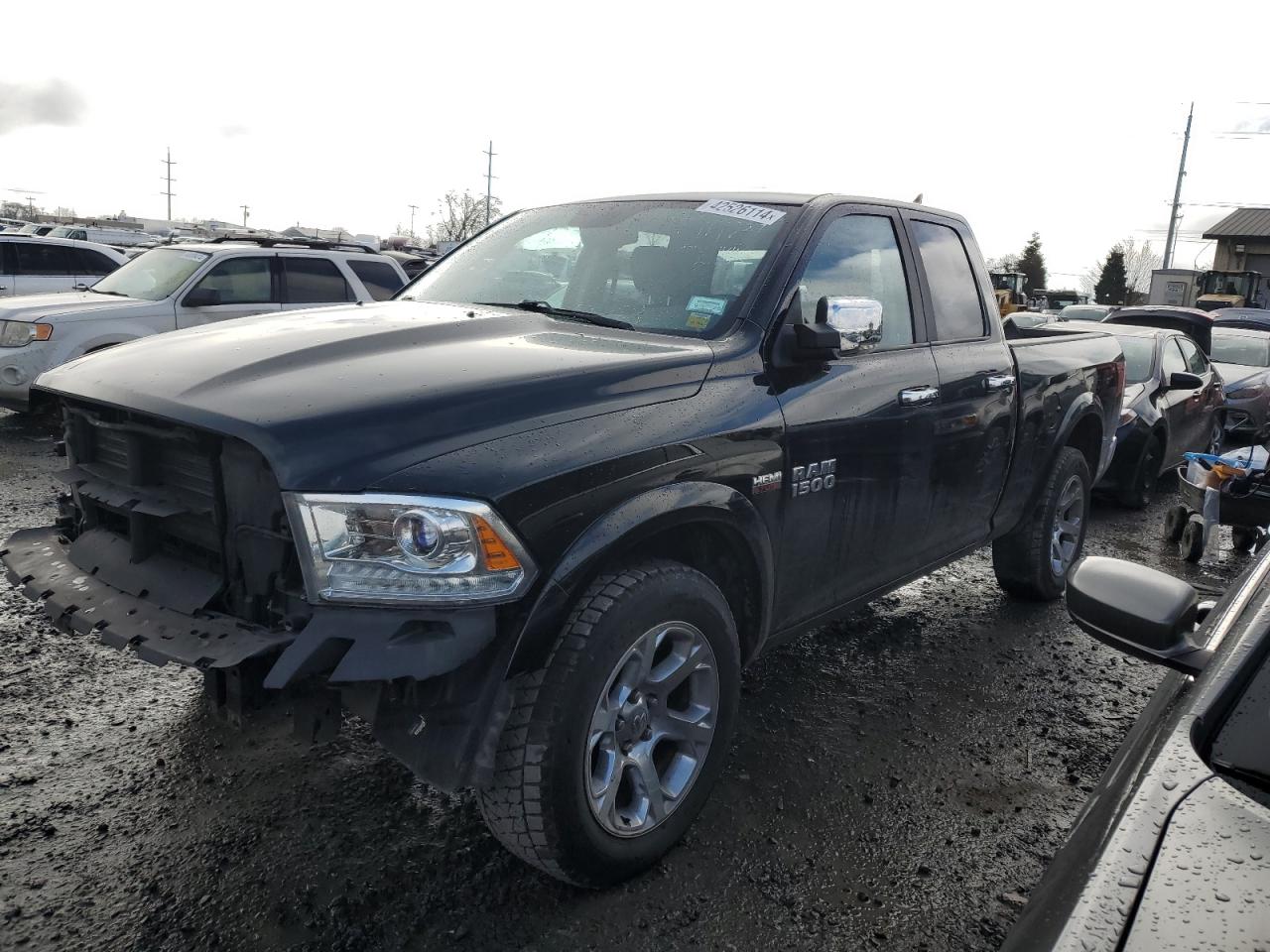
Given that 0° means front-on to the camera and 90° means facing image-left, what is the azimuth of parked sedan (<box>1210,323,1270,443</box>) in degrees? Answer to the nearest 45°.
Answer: approximately 45°

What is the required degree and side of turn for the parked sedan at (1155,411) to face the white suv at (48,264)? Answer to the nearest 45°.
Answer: approximately 45° to its right

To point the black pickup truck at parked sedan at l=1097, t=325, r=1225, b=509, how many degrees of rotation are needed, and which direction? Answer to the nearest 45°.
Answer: approximately 180°

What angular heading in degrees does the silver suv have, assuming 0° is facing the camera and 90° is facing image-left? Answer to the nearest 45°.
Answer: approximately 45°

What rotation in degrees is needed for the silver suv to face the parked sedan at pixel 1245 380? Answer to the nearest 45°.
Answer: approximately 135° to its left

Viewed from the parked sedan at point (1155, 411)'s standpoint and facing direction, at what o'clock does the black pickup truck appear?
The black pickup truck is roughly at 11 o'clock from the parked sedan.

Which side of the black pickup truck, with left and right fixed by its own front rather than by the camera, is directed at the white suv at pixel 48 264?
right

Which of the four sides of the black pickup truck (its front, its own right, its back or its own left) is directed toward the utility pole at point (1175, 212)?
back

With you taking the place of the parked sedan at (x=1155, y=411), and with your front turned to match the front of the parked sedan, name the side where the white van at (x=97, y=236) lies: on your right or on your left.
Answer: on your right
